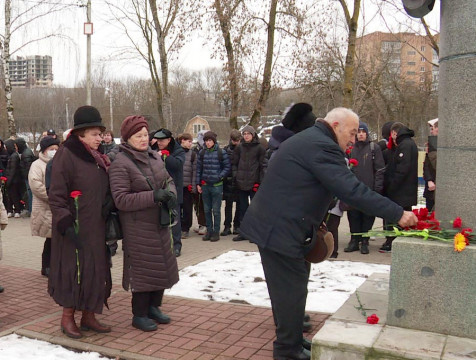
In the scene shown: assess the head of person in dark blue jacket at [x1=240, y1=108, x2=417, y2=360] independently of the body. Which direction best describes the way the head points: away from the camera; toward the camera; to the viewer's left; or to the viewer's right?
to the viewer's right

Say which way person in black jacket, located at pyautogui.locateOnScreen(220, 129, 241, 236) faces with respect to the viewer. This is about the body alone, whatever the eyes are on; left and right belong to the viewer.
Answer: facing the viewer and to the right of the viewer

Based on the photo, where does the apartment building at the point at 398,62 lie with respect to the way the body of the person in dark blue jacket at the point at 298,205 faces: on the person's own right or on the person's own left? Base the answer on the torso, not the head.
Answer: on the person's own left

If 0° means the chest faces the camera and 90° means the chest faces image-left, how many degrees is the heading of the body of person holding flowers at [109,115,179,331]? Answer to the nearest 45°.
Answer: approximately 315°

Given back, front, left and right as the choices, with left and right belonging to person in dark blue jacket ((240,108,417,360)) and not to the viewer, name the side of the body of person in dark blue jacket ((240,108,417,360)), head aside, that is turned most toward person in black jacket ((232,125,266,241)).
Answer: left

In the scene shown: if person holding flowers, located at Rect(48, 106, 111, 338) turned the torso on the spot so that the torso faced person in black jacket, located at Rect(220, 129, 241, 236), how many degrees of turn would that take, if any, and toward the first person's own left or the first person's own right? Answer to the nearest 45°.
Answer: approximately 90° to the first person's own left

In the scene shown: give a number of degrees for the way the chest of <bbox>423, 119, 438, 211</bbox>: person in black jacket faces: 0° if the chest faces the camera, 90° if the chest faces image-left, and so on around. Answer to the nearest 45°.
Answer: approximately 45°

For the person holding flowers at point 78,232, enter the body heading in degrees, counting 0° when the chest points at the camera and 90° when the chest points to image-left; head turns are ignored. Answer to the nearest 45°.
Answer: approximately 315°

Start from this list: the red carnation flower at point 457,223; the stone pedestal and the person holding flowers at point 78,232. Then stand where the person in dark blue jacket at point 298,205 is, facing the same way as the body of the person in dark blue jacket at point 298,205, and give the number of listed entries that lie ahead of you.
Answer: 2

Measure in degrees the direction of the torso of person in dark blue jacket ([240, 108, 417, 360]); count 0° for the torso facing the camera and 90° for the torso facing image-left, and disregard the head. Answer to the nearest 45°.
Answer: approximately 270°
